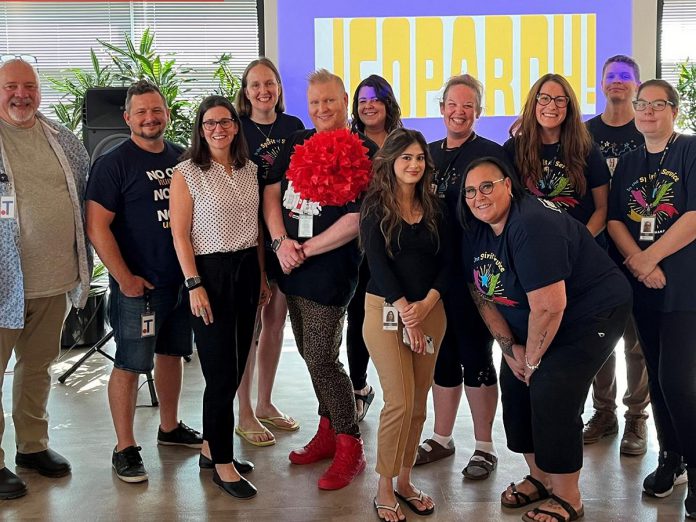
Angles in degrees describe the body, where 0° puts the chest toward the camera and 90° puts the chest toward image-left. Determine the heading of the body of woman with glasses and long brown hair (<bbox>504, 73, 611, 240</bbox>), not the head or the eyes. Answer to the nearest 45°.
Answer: approximately 0°

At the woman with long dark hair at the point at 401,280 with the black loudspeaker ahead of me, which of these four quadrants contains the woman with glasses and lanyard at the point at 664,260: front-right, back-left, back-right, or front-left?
back-right

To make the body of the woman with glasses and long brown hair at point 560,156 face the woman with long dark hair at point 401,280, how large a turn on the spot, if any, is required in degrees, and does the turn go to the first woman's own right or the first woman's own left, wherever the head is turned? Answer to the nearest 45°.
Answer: approximately 45° to the first woman's own right

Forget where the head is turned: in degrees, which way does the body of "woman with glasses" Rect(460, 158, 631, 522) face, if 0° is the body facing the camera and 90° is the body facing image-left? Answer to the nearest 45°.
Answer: approximately 45°

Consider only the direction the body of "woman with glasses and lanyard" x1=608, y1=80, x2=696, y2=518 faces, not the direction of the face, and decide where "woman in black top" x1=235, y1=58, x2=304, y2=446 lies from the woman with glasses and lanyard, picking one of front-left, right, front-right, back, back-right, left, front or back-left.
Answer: front-right

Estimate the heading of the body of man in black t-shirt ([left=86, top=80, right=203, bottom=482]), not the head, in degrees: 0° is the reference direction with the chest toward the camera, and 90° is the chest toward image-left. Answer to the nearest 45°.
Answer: approximately 315°

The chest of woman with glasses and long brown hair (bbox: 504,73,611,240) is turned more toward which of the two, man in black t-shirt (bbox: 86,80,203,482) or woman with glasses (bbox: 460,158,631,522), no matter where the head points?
the woman with glasses

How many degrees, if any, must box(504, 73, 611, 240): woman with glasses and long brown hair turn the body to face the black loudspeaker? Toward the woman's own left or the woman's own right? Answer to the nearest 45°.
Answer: approximately 135° to the woman's own right

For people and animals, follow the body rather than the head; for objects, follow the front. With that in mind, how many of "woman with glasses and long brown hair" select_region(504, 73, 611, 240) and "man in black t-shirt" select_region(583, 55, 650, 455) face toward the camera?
2
